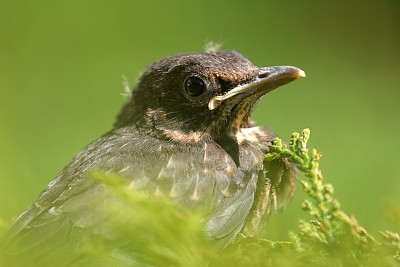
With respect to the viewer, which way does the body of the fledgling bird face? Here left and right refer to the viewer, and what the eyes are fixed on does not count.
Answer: facing to the right of the viewer
